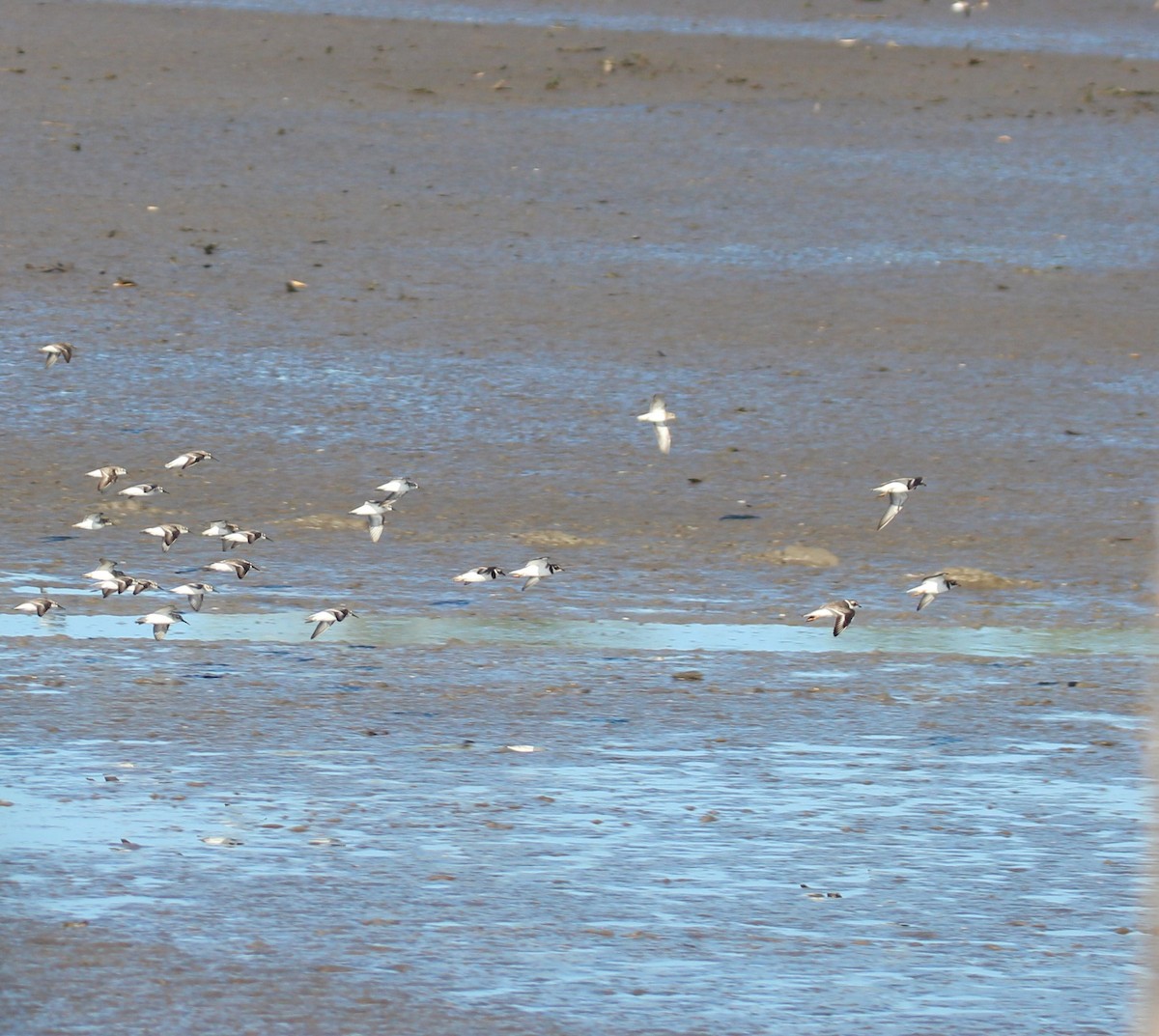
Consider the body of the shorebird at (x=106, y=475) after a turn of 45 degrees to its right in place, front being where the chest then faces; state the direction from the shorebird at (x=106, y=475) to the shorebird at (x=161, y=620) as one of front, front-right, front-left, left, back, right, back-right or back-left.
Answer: front-right

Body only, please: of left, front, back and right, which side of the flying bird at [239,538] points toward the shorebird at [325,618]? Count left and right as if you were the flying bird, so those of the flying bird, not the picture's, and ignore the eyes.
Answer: right

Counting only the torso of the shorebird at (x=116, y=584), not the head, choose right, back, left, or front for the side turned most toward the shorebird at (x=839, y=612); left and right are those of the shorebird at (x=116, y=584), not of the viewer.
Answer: front

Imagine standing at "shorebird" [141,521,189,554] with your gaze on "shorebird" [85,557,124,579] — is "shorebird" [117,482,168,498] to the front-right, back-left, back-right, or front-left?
back-right

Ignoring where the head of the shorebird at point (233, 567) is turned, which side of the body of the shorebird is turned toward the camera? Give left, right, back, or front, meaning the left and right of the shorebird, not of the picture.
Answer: right

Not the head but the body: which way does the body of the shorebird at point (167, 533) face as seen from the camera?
to the viewer's right

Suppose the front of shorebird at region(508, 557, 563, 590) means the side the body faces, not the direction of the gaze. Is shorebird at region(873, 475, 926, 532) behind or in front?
in front

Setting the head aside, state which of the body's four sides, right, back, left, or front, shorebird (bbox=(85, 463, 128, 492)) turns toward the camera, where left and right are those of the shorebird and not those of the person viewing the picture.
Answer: right

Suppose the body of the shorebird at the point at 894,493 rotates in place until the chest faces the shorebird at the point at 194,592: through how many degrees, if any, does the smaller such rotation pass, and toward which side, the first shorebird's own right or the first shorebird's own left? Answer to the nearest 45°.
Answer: approximately 135° to the first shorebird's own right

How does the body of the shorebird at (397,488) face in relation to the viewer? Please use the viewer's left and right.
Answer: facing to the right of the viewer

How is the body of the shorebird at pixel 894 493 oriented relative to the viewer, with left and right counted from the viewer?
facing to the right of the viewer

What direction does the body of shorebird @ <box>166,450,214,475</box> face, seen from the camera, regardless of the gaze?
to the viewer's right

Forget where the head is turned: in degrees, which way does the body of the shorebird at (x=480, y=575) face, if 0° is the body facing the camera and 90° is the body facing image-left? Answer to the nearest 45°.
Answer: approximately 270°

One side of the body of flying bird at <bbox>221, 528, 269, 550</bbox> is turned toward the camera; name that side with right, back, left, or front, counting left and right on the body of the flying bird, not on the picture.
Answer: right

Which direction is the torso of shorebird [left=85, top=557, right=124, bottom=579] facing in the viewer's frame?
to the viewer's right

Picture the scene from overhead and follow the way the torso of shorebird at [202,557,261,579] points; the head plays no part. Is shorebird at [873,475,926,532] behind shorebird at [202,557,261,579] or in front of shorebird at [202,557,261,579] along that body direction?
in front
